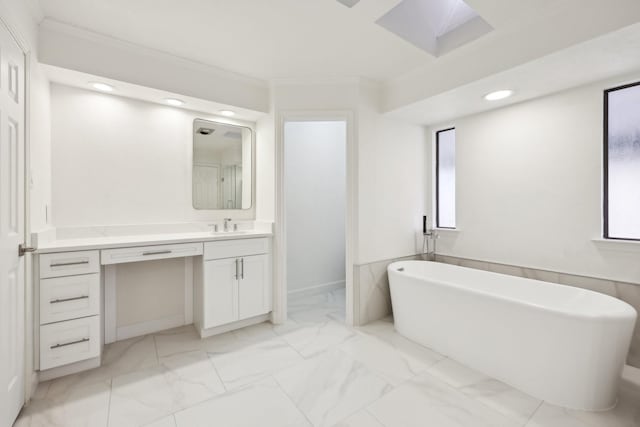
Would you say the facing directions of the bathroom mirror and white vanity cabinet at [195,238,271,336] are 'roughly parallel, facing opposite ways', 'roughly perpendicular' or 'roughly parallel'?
roughly parallel

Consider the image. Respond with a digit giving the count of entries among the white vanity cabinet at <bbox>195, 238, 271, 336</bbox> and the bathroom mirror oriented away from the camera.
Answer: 0

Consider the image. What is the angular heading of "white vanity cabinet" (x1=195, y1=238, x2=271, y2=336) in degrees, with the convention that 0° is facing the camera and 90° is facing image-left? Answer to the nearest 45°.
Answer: approximately 315°

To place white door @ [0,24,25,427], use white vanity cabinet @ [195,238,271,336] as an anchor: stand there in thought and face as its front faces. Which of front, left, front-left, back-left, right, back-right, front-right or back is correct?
right

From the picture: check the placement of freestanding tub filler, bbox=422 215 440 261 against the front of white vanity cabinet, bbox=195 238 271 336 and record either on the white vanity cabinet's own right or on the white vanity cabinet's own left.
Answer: on the white vanity cabinet's own left

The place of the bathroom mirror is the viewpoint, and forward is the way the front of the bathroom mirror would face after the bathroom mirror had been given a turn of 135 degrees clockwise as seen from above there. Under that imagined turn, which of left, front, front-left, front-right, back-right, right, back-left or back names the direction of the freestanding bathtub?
back-left

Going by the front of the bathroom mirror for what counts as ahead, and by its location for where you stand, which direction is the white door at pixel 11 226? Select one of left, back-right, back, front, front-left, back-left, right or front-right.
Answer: right

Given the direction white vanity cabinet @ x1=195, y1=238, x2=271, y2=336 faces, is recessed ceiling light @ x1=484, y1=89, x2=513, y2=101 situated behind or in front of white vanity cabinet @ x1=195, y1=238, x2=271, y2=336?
in front

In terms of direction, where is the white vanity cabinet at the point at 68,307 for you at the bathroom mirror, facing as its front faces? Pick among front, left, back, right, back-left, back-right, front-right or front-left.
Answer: right

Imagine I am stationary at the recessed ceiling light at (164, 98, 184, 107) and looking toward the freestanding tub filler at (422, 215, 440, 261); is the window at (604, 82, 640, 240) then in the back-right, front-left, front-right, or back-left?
front-right

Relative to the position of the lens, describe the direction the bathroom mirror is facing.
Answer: facing the viewer and to the right of the viewer
